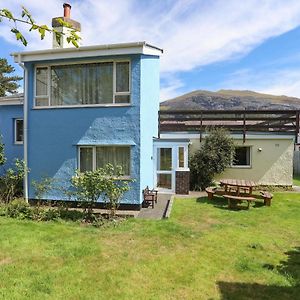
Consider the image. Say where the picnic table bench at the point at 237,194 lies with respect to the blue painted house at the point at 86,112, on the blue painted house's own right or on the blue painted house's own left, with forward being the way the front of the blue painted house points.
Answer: on the blue painted house's own left

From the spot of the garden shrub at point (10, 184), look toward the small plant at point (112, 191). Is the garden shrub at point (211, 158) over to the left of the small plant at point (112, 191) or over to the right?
left

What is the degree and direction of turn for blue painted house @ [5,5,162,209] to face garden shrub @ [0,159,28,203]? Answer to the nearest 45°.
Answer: approximately 90° to its right

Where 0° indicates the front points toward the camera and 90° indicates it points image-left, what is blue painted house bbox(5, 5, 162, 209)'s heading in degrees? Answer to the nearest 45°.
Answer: approximately 0°
